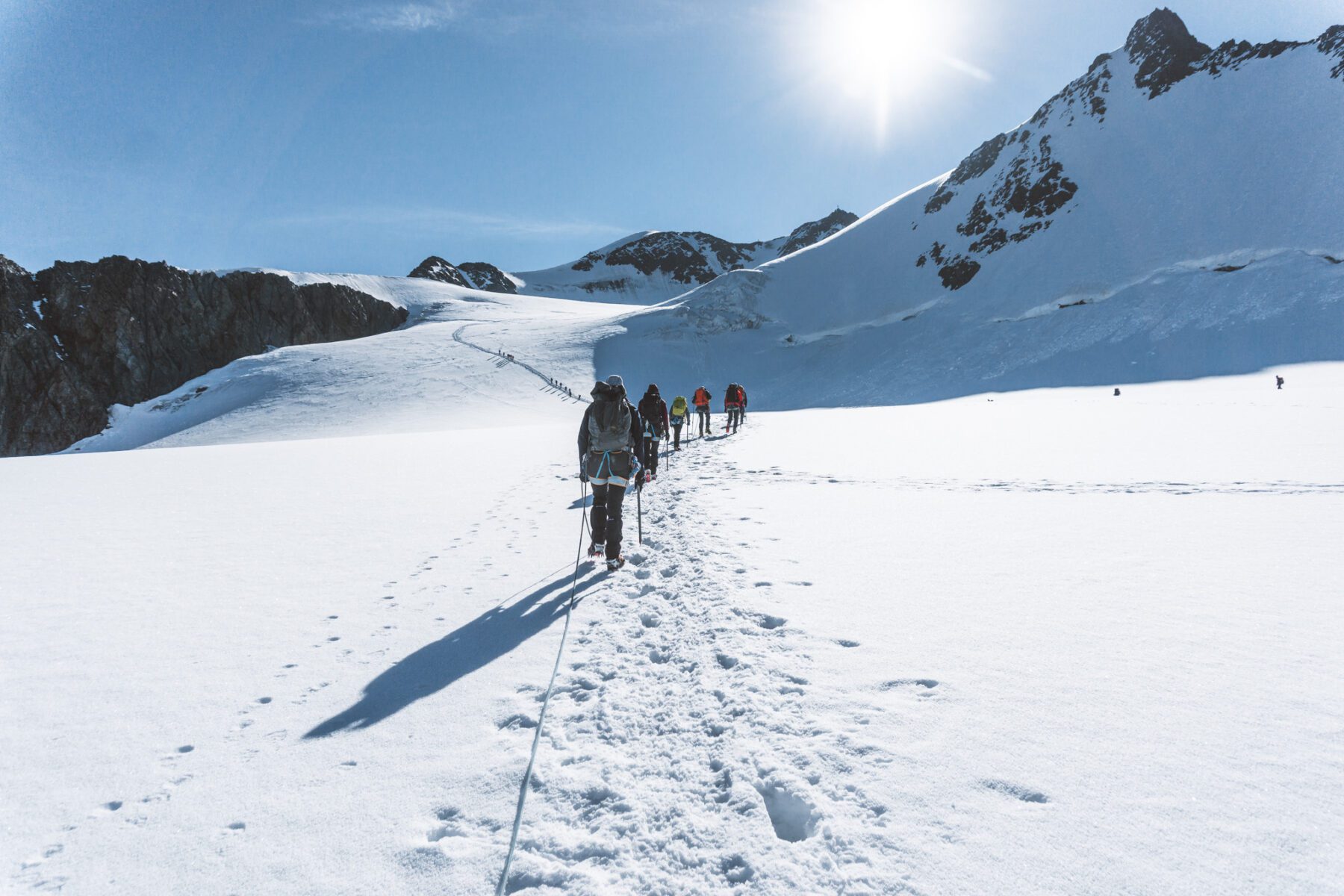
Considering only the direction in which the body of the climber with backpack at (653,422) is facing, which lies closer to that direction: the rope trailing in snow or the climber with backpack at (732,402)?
the climber with backpack

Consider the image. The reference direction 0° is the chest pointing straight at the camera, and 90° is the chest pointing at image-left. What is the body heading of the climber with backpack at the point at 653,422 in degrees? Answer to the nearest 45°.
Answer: approximately 180°

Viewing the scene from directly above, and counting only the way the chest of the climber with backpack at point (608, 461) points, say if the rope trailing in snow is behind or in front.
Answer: behind

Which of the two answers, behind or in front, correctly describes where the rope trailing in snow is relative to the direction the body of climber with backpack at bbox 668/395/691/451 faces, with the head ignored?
behind

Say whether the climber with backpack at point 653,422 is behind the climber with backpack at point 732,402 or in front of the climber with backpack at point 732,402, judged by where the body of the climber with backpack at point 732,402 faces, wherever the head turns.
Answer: behind

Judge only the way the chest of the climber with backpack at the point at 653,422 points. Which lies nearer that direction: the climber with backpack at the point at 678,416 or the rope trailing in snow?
the climber with backpack

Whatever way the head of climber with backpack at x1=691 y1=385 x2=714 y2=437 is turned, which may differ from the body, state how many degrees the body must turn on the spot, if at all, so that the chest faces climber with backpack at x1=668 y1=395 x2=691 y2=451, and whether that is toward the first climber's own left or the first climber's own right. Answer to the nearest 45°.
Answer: approximately 180°

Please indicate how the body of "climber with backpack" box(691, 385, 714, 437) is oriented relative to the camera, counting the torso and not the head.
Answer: away from the camera

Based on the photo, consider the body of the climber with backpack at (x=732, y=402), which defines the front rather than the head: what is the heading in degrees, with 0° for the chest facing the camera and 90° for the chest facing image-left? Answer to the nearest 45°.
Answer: approximately 180°
